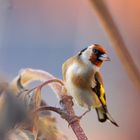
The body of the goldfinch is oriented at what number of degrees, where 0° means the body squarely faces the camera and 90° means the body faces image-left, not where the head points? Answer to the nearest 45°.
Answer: approximately 45°
